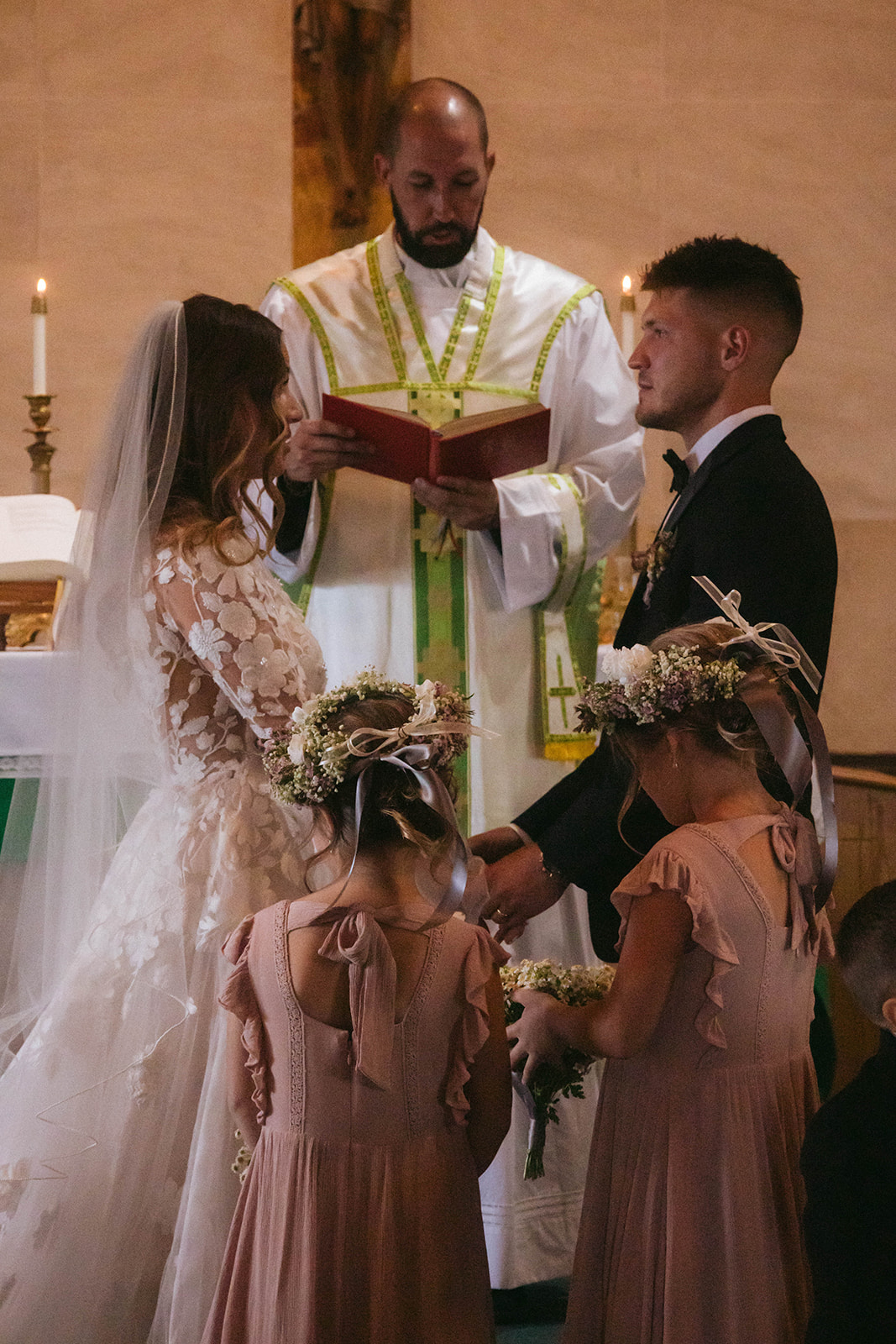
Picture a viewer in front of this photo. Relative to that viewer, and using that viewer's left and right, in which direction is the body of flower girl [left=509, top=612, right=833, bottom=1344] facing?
facing away from the viewer and to the left of the viewer

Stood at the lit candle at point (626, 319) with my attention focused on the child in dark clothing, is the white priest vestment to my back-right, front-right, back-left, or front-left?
front-right

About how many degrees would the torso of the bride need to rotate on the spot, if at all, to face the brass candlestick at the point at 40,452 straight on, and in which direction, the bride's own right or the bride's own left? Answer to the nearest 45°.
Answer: approximately 90° to the bride's own left

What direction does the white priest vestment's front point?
toward the camera

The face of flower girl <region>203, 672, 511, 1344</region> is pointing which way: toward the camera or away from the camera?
away from the camera

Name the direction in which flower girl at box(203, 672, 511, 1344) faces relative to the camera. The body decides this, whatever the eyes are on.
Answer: away from the camera

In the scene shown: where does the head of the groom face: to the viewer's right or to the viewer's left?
to the viewer's left

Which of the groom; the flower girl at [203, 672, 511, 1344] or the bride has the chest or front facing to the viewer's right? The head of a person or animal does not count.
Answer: the bride

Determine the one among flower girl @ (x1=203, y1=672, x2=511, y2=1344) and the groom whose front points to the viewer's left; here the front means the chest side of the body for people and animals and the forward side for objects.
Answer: the groom

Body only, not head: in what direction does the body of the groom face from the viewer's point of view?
to the viewer's left

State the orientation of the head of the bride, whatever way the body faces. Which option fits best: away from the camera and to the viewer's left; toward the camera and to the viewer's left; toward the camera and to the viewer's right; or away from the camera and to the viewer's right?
away from the camera and to the viewer's right

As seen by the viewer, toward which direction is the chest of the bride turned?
to the viewer's right

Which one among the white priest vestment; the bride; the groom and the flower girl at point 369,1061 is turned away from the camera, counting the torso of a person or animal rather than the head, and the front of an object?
the flower girl

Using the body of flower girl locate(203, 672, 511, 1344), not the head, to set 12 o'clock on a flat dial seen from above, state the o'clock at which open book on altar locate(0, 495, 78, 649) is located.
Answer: The open book on altar is roughly at 11 o'clock from the flower girl.
